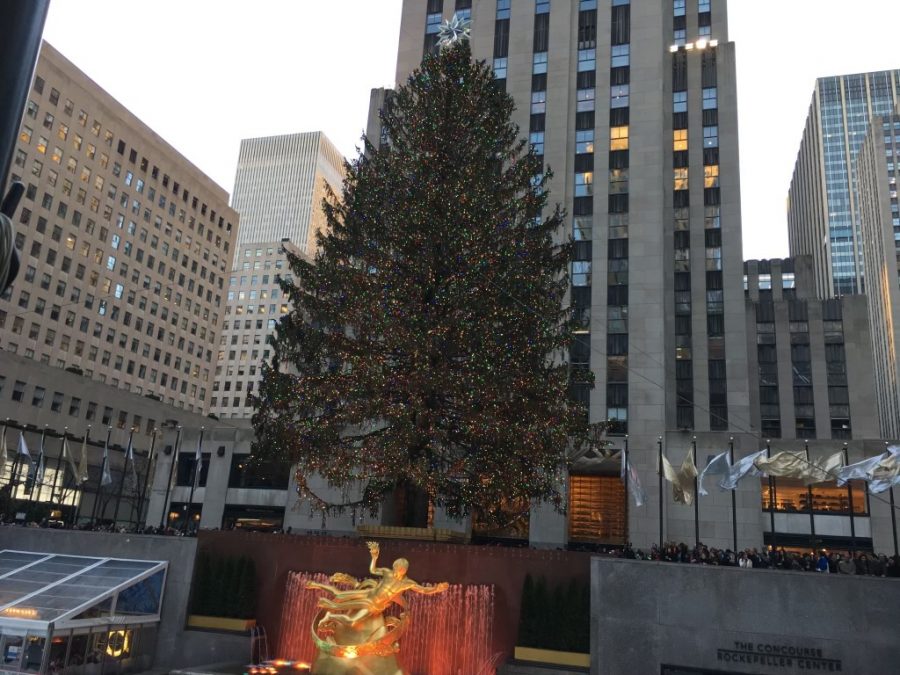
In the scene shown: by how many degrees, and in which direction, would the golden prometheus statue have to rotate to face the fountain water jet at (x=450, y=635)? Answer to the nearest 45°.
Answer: approximately 135° to its left

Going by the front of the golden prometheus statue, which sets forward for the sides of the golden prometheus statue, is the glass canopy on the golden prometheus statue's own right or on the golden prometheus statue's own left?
on the golden prometheus statue's own right

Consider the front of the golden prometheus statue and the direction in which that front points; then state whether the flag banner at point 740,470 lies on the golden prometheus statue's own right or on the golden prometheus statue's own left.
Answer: on the golden prometheus statue's own left

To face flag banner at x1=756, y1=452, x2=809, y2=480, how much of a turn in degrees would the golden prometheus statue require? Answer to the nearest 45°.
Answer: approximately 90° to its left

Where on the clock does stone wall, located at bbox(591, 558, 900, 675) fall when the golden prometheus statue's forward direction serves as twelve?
The stone wall is roughly at 9 o'clock from the golden prometheus statue.

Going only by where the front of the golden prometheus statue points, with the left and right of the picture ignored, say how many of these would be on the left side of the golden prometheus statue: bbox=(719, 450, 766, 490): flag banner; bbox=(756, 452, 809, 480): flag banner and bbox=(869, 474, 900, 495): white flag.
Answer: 3

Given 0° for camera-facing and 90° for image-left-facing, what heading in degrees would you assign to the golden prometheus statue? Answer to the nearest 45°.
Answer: approximately 0°
